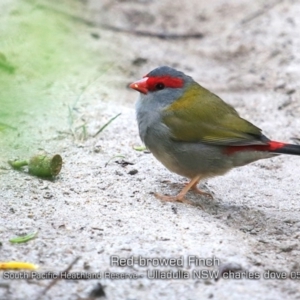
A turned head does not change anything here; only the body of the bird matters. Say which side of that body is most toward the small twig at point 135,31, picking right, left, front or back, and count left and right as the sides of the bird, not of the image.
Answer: right

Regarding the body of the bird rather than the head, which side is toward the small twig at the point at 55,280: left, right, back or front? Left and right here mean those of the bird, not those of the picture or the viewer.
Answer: left

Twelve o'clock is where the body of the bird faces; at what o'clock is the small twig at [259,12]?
The small twig is roughly at 3 o'clock from the bird.

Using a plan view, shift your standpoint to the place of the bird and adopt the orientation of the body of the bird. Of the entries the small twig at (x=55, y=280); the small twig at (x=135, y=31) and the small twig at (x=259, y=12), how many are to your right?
2

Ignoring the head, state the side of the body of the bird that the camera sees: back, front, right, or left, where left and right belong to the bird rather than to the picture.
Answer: left
